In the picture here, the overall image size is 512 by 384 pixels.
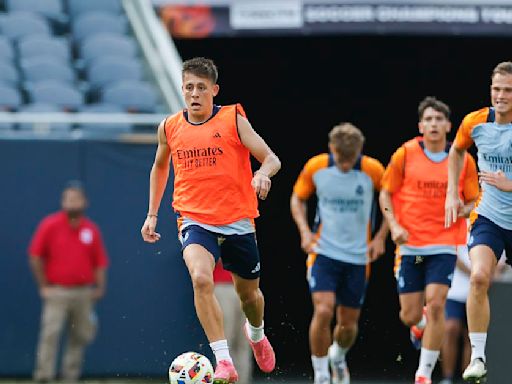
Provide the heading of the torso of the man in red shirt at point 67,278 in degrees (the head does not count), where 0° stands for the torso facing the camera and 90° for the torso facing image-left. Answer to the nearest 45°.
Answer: approximately 0°

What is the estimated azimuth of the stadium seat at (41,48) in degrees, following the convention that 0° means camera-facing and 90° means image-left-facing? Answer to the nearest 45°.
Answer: approximately 0°

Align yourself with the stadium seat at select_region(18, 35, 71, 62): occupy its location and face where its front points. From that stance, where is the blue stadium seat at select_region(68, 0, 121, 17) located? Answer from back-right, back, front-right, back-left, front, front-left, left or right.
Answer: back-left

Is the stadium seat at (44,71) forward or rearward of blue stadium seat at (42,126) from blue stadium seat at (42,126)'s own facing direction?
rearward

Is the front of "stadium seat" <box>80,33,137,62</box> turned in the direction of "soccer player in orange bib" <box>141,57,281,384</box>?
yes

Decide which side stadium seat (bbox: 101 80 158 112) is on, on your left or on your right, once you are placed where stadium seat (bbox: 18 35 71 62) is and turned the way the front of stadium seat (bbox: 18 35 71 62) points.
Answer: on your left

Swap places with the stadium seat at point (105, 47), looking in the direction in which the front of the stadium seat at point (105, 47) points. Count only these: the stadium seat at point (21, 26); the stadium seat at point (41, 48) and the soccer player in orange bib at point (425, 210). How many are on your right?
2
